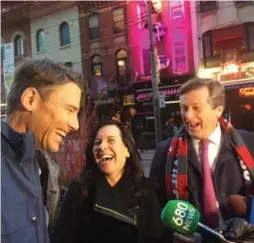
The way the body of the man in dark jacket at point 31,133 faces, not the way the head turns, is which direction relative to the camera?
to the viewer's right

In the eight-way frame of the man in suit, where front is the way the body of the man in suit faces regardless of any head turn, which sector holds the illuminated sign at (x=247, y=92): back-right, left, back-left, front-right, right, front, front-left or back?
back

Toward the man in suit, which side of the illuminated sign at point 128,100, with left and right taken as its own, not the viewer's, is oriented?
front

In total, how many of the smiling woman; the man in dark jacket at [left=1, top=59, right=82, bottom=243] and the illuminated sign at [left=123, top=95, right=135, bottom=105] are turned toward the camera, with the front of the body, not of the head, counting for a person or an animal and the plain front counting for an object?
2

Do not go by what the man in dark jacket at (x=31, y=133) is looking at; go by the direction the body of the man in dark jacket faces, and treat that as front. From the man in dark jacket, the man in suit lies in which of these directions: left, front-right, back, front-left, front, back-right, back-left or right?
front-left

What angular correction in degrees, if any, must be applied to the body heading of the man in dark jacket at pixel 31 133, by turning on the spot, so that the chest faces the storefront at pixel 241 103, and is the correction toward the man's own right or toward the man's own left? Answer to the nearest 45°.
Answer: approximately 45° to the man's own left

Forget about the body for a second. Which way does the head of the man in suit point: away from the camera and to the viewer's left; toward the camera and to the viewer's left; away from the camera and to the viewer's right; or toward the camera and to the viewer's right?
toward the camera and to the viewer's left

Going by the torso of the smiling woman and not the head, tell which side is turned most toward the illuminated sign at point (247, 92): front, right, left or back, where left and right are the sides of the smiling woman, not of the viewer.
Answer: back

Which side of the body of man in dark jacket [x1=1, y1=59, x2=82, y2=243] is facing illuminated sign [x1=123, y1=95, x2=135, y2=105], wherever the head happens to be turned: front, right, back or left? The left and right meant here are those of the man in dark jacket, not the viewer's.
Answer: left

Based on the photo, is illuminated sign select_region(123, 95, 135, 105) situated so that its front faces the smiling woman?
yes

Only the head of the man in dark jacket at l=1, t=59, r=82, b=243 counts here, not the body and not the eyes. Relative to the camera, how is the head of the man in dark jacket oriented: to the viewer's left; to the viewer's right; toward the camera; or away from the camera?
to the viewer's right

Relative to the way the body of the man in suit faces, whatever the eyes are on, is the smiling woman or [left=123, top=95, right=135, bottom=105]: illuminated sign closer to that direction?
the smiling woman
